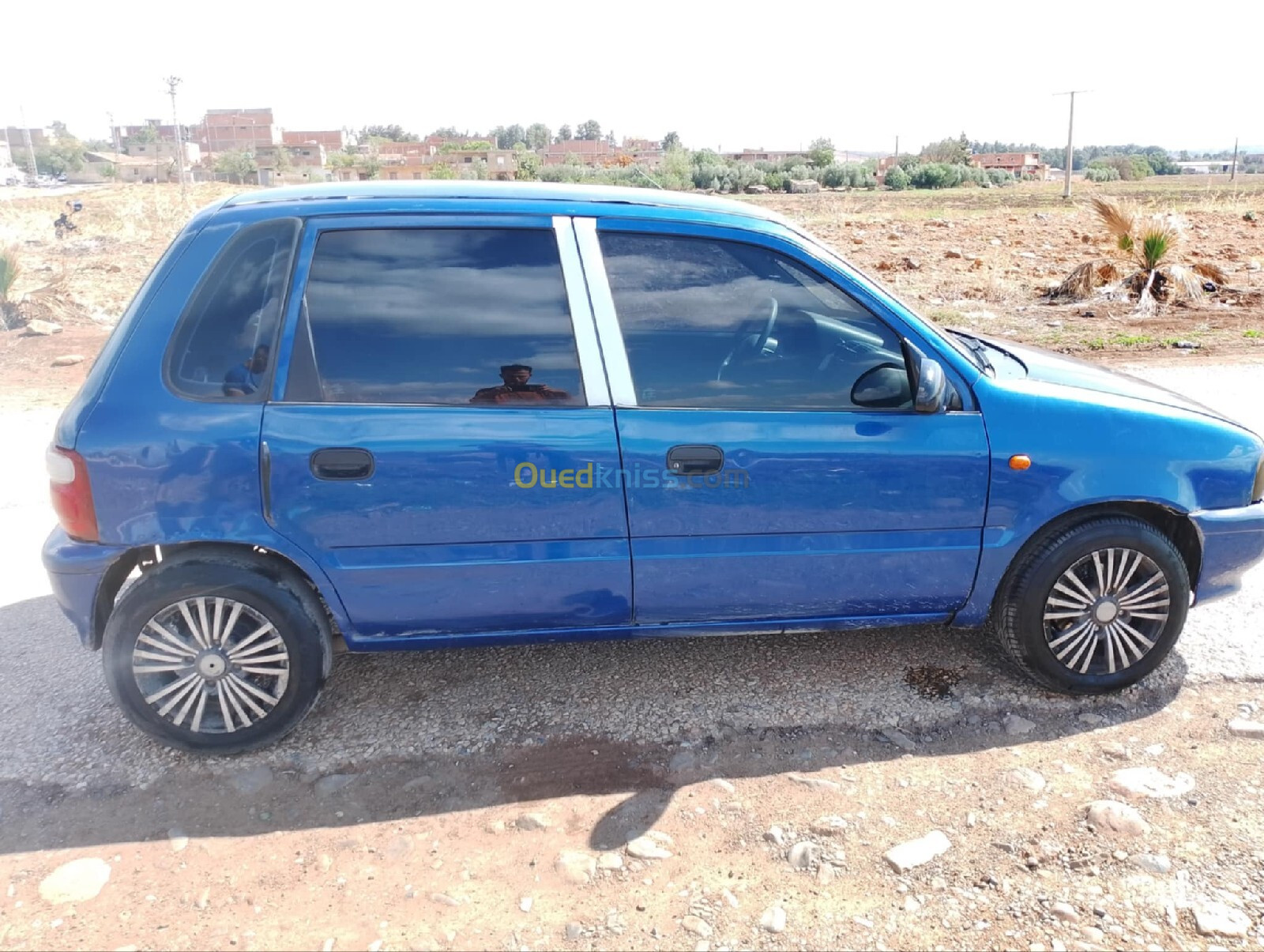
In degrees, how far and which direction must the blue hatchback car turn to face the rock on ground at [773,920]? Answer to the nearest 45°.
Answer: approximately 45° to its right

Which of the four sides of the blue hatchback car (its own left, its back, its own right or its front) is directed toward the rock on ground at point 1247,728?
front

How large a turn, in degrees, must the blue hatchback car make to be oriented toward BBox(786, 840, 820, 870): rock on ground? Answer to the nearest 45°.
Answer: approximately 45° to its right

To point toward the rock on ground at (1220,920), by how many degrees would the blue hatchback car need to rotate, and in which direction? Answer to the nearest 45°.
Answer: approximately 45° to its right

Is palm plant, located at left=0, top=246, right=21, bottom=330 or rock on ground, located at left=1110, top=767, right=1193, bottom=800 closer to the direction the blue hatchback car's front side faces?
the rock on ground

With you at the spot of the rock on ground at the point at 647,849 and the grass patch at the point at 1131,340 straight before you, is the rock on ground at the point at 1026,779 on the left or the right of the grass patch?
right

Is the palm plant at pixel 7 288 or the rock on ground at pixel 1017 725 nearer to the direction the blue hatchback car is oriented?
the rock on ground

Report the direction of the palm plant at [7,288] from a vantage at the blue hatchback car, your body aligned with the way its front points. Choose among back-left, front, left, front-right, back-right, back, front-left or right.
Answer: back-left

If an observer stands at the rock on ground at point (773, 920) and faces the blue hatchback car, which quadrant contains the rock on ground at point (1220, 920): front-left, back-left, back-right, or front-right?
back-right

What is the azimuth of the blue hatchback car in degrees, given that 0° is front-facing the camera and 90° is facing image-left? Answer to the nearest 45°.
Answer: approximately 270°

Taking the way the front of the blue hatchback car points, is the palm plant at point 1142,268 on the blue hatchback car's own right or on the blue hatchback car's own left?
on the blue hatchback car's own left
